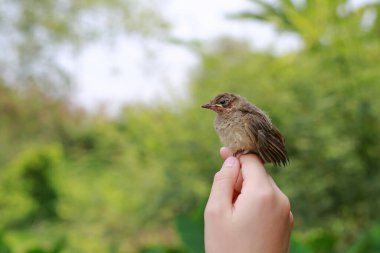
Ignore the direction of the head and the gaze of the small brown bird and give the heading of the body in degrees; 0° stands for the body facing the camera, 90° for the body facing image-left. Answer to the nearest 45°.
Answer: approximately 90°
